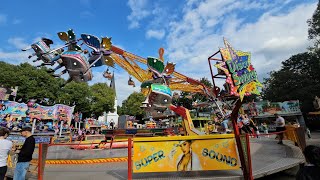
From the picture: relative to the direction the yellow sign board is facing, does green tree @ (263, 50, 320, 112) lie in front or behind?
behind

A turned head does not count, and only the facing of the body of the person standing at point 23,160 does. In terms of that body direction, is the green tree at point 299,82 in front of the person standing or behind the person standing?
behind

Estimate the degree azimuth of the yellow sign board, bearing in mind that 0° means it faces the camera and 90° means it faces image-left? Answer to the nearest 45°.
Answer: approximately 0°

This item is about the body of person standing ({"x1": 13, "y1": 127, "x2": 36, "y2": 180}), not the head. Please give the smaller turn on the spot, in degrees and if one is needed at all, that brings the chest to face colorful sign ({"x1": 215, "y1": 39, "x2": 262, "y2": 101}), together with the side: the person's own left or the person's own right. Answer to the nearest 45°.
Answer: approximately 135° to the person's own left

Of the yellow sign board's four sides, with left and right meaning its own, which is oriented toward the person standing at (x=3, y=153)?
right
